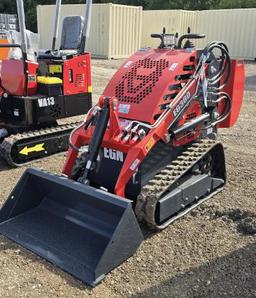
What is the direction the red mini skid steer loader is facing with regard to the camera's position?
facing the viewer and to the left of the viewer

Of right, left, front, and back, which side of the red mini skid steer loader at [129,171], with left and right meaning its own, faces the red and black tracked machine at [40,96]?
right
